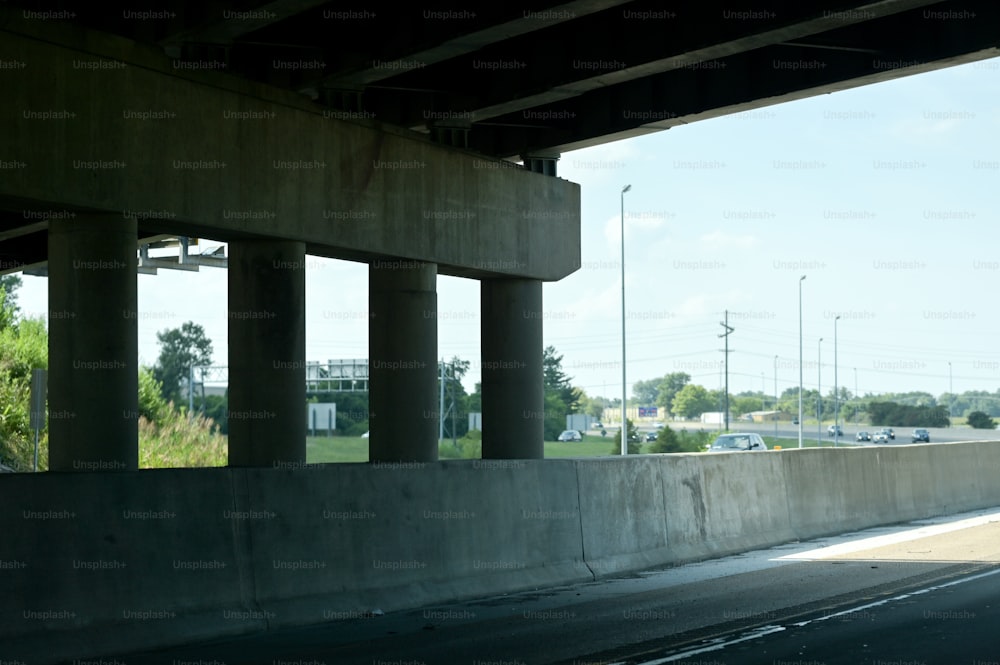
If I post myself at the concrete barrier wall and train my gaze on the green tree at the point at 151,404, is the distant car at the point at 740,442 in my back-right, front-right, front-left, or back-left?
front-right

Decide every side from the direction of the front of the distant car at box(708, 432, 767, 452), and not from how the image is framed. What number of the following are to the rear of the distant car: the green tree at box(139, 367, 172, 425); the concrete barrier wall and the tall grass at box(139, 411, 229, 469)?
0

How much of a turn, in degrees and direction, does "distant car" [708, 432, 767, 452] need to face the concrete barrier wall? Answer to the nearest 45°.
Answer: approximately 45° to its left

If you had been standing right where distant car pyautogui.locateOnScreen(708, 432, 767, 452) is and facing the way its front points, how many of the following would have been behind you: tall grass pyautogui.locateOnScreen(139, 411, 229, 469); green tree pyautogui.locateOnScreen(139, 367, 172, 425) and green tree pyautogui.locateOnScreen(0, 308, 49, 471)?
0

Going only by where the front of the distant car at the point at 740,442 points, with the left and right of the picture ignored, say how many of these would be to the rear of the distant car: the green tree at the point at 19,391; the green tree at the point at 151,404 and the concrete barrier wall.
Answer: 0

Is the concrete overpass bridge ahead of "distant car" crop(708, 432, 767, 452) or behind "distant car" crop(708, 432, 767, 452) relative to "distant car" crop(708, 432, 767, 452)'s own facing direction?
ahead

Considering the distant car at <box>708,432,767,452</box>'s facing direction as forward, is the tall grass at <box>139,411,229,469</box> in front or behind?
in front

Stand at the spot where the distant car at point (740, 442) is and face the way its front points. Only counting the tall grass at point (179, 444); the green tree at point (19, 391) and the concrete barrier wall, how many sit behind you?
0

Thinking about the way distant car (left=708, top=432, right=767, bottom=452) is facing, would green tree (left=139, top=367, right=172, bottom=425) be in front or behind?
in front

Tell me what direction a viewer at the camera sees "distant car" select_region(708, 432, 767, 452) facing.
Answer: facing the viewer and to the left of the viewer
